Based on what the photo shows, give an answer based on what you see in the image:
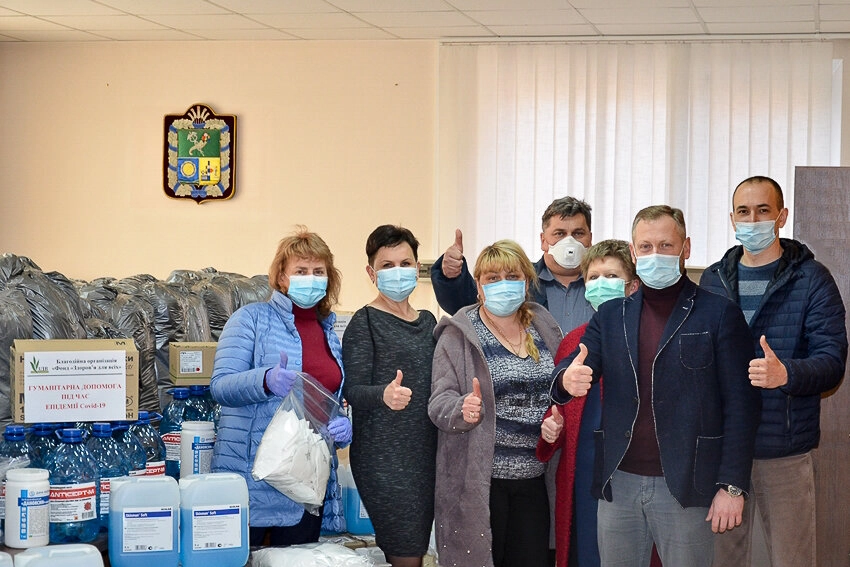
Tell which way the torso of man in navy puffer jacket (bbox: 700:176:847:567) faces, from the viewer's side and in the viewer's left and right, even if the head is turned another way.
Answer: facing the viewer and to the left of the viewer

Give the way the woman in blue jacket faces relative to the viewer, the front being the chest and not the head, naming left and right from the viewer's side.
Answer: facing the viewer and to the right of the viewer

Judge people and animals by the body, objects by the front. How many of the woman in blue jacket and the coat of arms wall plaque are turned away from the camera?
0

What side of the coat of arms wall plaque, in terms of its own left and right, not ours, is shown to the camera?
front

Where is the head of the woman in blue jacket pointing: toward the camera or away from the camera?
toward the camera

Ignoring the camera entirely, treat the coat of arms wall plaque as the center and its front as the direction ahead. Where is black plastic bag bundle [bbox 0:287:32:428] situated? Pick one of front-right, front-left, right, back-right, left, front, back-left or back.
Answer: front

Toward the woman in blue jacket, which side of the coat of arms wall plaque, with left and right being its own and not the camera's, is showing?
front

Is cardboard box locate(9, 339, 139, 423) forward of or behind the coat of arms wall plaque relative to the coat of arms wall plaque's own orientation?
forward

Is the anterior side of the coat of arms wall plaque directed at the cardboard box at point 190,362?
yes

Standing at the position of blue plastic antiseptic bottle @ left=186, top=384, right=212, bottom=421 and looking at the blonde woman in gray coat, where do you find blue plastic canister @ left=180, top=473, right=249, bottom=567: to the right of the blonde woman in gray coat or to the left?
right

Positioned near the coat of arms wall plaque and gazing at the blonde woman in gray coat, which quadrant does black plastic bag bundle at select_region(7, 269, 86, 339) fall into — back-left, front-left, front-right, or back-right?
front-right

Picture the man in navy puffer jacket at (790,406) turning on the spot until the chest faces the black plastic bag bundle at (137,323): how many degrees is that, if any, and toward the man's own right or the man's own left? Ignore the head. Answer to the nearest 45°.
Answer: approximately 45° to the man's own right

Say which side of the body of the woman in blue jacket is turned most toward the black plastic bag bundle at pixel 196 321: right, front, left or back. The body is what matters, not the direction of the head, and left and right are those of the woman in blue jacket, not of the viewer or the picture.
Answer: back
